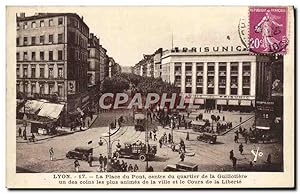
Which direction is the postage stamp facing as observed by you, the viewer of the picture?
facing the viewer

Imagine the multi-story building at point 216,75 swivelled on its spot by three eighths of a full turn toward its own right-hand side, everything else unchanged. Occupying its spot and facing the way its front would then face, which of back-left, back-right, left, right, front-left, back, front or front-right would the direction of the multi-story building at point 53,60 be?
front-left

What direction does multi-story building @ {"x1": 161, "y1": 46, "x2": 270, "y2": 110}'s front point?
toward the camera
